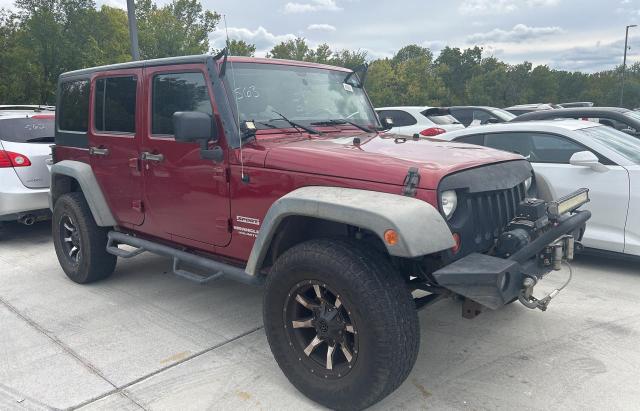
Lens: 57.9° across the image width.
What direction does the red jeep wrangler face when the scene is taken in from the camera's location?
facing the viewer and to the right of the viewer

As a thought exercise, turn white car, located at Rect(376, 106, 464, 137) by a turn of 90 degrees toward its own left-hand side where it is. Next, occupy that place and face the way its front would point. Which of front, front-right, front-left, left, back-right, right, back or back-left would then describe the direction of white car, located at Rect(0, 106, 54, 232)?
front

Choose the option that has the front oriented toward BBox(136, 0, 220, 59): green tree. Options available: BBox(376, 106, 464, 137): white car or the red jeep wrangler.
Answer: the white car

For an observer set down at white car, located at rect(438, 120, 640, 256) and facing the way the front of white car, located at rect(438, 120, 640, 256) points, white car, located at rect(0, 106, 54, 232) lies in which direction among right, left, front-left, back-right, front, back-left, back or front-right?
back-right

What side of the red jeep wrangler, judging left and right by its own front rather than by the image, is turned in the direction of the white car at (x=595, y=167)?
left

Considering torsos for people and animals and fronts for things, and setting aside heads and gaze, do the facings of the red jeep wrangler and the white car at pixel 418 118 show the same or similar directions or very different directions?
very different directions

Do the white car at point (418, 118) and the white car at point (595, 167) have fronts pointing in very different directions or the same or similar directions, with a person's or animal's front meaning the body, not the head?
very different directions

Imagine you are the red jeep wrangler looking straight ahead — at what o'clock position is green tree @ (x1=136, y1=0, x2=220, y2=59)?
The green tree is roughly at 7 o'clock from the red jeep wrangler.

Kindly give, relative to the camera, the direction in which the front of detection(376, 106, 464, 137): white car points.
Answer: facing away from the viewer and to the left of the viewer

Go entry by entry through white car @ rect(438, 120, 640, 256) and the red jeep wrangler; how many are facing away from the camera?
0

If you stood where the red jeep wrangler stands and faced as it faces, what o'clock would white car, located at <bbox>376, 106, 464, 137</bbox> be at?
The white car is roughly at 8 o'clock from the red jeep wrangler.

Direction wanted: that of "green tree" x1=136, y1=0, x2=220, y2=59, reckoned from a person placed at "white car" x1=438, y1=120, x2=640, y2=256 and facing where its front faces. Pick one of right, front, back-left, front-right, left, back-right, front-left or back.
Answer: back

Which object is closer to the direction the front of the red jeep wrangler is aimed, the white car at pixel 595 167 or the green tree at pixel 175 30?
the white car

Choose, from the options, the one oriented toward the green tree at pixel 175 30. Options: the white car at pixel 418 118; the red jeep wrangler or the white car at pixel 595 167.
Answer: the white car at pixel 418 118

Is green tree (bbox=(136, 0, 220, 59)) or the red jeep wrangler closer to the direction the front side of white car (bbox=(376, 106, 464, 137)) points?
the green tree
